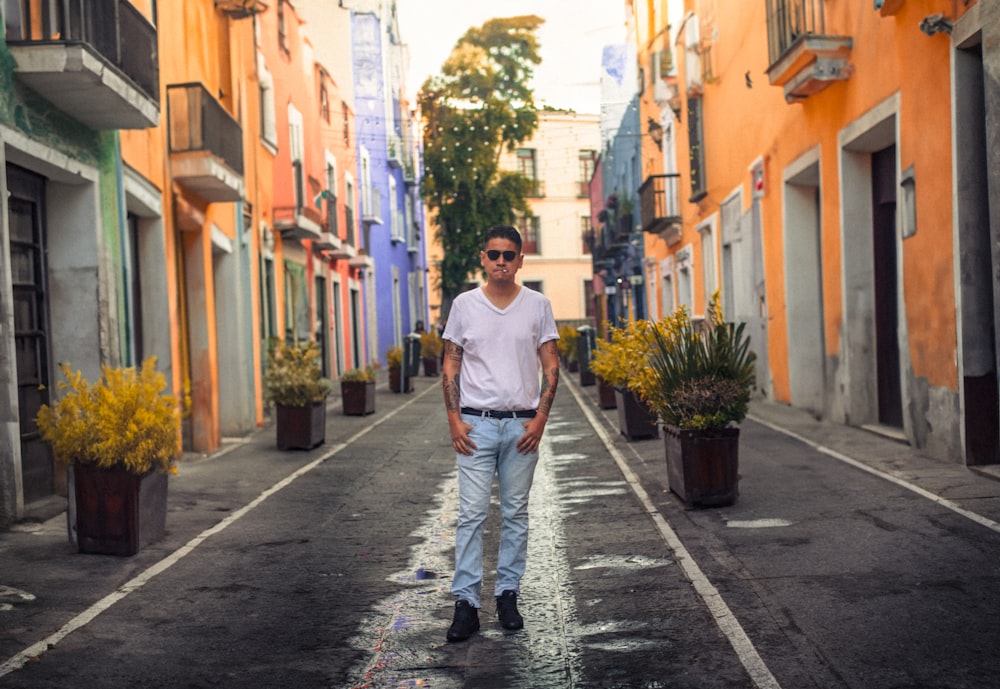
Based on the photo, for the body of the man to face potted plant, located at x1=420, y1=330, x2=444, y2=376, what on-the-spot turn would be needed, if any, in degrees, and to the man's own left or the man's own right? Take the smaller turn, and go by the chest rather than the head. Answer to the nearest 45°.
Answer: approximately 180°

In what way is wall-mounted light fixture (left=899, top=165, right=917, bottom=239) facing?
to the viewer's left

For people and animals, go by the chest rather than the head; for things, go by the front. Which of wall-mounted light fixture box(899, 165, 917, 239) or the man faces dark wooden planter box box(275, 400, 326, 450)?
the wall-mounted light fixture

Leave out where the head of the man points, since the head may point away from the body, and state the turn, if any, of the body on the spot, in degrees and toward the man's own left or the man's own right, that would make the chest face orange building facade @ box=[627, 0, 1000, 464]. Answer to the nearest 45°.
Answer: approximately 135° to the man's own left

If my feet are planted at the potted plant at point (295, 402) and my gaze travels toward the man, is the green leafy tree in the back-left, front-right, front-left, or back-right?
back-left

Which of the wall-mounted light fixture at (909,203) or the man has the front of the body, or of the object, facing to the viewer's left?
the wall-mounted light fixture

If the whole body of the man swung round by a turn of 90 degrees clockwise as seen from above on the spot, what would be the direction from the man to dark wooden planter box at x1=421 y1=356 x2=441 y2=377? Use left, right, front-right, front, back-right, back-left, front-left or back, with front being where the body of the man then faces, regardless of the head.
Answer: right

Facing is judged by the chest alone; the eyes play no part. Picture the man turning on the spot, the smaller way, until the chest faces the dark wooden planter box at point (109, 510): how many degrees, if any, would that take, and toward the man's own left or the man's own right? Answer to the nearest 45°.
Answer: approximately 135° to the man's own right

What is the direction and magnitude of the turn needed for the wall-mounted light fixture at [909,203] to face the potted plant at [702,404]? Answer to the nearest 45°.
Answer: approximately 45° to its left

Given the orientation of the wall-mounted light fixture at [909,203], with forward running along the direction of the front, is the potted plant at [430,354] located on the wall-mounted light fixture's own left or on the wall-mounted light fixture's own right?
on the wall-mounted light fixture's own right

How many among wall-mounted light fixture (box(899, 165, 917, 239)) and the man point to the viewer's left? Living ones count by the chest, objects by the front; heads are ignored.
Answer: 1

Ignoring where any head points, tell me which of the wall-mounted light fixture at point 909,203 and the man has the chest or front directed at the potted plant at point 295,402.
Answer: the wall-mounted light fixture

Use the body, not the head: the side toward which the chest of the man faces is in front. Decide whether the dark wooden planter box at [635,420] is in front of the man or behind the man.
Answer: behind
